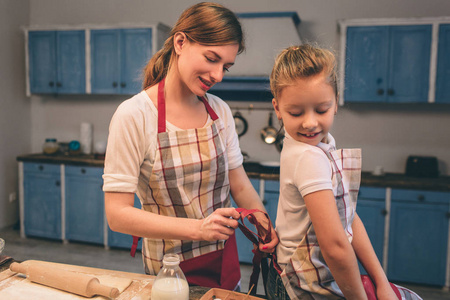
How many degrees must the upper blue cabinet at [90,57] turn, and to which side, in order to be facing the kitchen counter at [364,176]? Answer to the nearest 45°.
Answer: approximately 45° to its left

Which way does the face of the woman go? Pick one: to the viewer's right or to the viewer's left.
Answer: to the viewer's right

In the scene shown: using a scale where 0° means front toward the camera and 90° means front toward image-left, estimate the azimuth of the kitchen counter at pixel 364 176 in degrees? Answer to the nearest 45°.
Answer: approximately 0°

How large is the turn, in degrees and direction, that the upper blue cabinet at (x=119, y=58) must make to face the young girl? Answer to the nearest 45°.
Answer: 0° — it already faces them

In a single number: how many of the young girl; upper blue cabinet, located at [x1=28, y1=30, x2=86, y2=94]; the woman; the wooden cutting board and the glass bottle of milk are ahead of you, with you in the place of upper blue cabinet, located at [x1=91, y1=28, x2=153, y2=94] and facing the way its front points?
4

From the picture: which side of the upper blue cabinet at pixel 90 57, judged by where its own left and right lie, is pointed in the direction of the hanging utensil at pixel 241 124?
left

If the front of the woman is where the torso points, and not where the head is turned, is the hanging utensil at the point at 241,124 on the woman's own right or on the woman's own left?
on the woman's own left

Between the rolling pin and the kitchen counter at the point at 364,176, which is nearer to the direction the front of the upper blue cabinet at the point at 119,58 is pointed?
the rolling pin

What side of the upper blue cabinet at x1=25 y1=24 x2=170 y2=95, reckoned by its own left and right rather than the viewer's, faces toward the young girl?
front

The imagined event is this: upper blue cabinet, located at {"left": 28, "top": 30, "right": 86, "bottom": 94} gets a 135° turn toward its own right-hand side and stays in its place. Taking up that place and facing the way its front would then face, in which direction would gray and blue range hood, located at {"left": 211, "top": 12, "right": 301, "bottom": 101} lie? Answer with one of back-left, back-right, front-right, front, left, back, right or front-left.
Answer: back

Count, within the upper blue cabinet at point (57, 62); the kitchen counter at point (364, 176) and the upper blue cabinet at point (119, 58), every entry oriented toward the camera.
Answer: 3

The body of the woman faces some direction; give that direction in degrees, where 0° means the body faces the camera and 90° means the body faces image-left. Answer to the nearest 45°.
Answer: approximately 315°

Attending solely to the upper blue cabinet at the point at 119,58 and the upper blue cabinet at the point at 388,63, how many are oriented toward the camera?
2
